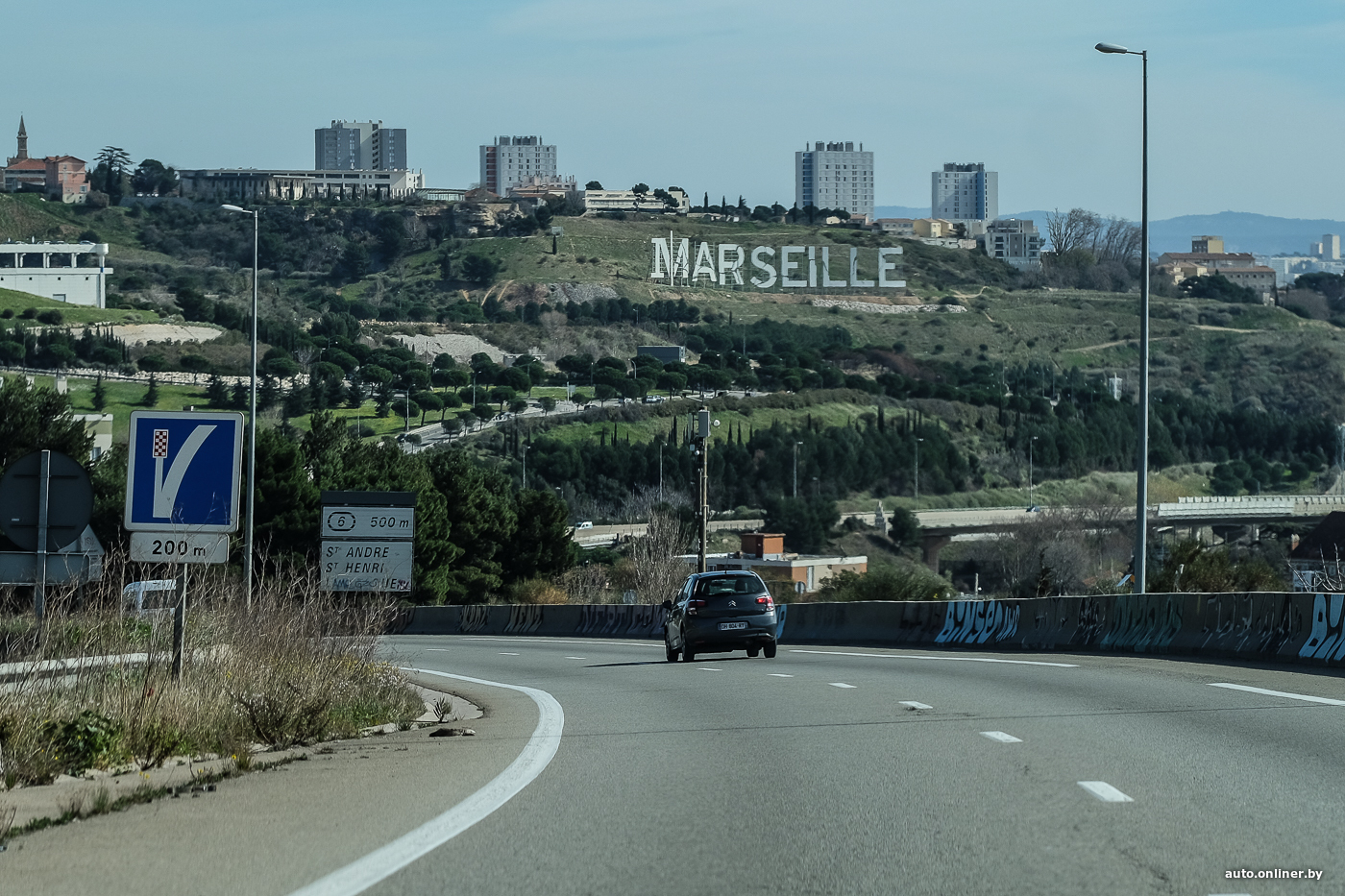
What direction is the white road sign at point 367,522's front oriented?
toward the camera

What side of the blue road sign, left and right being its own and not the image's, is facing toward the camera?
front

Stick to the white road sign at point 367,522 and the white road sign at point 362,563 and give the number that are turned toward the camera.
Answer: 2

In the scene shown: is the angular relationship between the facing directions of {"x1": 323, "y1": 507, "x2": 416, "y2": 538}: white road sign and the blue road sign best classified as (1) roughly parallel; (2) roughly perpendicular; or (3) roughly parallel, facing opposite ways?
roughly parallel

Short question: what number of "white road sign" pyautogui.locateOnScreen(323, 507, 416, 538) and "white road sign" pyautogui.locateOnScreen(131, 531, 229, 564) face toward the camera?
2

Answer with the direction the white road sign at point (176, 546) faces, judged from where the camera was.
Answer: facing the viewer

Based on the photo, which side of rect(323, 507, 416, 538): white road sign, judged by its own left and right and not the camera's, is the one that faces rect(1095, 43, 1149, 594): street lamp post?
left

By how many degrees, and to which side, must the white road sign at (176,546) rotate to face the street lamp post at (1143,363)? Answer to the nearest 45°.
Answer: approximately 135° to its left

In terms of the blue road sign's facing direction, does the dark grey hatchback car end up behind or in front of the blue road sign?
behind

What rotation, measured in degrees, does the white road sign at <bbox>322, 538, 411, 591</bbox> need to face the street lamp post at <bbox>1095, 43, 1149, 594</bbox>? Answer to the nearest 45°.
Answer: approximately 90° to its left

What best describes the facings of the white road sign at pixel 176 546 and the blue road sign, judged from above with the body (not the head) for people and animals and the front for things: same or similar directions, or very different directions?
same or similar directions

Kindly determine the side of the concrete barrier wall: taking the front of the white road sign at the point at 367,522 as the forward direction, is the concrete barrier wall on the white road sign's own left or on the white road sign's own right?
on the white road sign's own left
